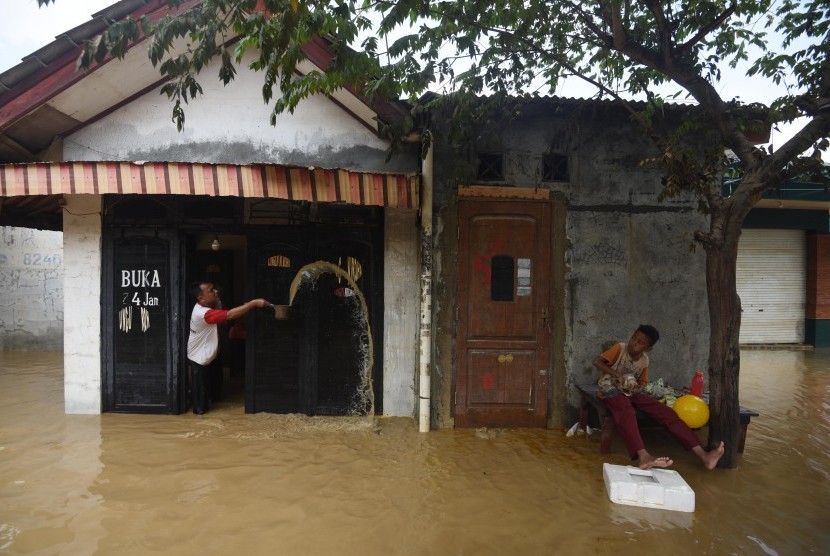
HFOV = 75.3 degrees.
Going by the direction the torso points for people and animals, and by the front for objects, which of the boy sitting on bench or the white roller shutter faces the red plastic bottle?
the white roller shutter

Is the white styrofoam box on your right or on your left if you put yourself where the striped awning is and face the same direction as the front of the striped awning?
on your left

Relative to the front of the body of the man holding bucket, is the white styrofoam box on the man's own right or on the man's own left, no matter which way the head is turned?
on the man's own right

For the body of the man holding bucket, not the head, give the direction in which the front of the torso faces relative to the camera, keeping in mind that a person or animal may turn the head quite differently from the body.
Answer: to the viewer's right

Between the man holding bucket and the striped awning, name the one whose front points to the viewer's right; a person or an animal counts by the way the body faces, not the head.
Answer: the man holding bucket

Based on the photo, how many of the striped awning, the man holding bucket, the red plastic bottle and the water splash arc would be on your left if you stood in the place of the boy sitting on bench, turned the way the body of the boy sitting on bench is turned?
1

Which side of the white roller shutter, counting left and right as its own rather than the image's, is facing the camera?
front

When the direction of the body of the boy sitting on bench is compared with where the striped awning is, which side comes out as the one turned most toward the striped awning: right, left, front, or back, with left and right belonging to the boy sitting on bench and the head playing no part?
right

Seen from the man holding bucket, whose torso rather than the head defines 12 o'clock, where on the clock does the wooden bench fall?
The wooden bench is roughly at 1 o'clock from the man holding bucket.

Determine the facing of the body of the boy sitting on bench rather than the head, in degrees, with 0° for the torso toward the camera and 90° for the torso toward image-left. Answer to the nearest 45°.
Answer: approximately 315°

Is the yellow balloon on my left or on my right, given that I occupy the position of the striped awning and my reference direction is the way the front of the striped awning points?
on my left

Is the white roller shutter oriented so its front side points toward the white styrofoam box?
yes

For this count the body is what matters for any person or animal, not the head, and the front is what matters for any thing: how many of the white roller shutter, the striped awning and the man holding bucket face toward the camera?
2

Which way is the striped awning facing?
toward the camera
